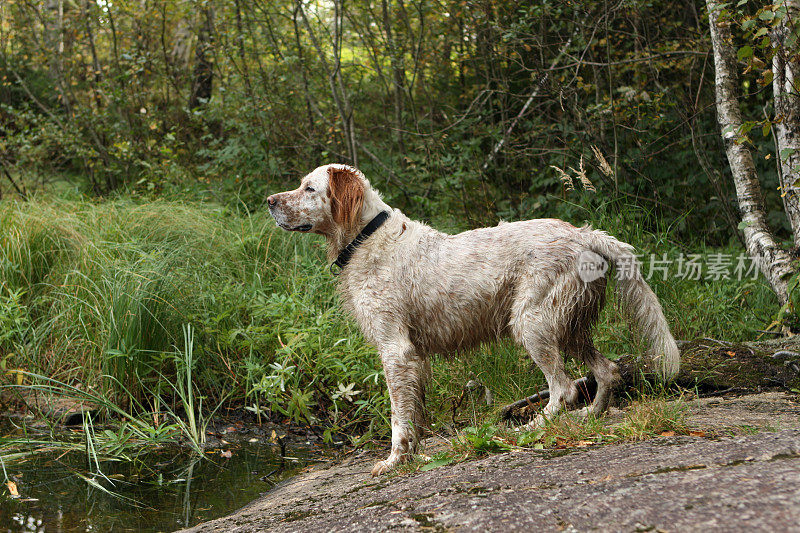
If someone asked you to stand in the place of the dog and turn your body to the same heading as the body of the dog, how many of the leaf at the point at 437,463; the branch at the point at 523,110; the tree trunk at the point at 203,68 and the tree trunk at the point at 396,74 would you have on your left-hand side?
1

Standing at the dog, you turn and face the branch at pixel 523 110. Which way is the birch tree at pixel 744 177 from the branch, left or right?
right

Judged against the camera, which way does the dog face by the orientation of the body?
to the viewer's left

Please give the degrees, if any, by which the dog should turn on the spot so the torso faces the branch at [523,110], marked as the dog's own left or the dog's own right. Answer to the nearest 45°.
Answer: approximately 90° to the dog's own right

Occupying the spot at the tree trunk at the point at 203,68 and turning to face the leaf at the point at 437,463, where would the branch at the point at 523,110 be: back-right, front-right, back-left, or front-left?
front-left

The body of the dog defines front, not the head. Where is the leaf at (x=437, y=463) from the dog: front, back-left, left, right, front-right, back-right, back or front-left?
left

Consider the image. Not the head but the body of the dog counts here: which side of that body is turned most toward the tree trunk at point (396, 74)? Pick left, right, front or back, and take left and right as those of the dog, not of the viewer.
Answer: right

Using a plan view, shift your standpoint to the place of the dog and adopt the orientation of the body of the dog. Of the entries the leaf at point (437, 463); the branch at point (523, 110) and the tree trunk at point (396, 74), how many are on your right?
2

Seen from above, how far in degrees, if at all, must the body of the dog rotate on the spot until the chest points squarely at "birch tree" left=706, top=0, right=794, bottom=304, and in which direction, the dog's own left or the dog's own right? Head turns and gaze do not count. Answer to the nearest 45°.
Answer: approximately 135° to the dog's own right

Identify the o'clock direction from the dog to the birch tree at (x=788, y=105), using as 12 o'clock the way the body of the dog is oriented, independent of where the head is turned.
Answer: The birch tree is roughly at 5 o'clock from the dog.

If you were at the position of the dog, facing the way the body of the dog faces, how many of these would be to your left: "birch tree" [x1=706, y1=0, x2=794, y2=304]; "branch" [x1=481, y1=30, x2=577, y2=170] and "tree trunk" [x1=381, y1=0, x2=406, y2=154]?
0
